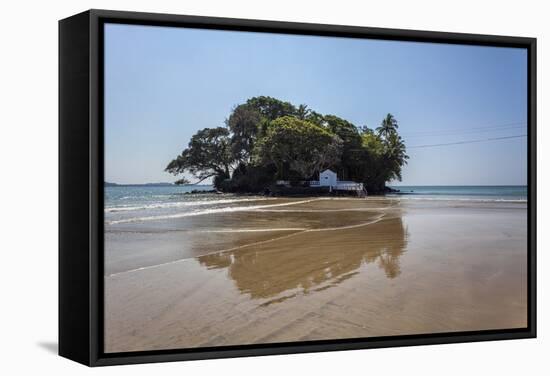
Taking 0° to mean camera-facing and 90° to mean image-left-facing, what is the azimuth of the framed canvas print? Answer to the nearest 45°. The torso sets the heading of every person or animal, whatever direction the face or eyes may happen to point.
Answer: approximately 315°
